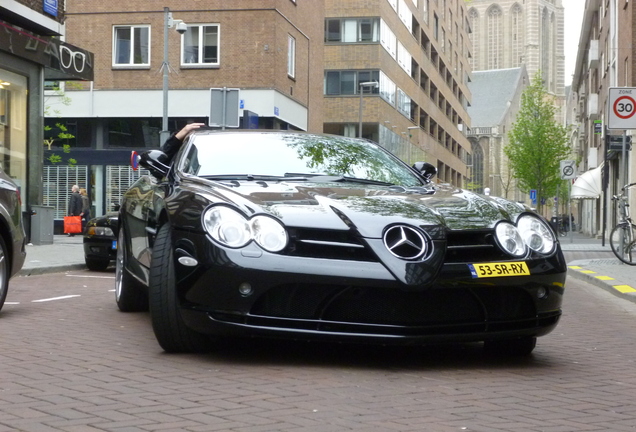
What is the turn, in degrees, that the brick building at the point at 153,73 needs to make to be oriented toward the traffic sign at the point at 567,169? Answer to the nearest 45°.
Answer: approximately 90° to its left

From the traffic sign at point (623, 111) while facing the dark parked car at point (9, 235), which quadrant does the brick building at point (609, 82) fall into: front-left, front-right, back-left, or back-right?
back-right

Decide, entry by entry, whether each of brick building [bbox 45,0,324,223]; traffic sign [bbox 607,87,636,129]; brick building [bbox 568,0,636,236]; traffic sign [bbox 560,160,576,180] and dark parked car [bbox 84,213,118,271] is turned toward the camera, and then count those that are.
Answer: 4

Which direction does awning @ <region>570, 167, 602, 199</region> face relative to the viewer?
to the viewer's left

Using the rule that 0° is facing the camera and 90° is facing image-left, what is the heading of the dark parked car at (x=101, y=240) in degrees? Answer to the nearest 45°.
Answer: approximately 0°

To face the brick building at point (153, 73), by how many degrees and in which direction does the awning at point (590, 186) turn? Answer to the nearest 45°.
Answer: approximately 45° to its left

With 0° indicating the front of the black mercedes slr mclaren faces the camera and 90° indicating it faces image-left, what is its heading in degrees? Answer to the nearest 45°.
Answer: approximately 315°

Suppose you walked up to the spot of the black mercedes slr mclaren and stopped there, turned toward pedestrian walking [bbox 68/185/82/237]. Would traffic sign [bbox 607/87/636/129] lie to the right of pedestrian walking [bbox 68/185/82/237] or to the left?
right

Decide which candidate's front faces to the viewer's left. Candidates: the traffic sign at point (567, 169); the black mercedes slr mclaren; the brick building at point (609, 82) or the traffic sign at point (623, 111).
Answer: the brick building

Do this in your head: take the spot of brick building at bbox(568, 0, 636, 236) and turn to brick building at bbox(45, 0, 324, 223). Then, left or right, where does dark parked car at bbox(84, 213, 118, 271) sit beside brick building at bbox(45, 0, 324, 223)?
left

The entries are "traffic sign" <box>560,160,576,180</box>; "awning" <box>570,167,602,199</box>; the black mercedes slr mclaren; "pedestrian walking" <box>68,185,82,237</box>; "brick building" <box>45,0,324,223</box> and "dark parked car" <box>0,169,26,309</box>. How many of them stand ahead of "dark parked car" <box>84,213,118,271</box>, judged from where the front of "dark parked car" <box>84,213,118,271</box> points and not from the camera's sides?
2
